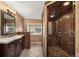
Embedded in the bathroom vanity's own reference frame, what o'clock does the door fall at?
The door is roughly at 11 o'clock from the bathroom vanity.

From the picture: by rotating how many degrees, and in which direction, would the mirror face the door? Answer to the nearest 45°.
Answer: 0° — it already faces it

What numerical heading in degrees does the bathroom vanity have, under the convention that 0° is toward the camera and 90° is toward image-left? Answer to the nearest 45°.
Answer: approximately 315°

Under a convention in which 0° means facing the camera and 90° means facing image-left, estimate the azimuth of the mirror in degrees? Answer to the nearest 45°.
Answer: approximately 315°
